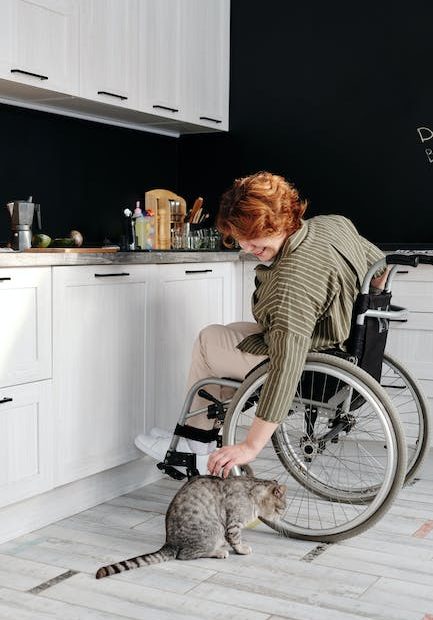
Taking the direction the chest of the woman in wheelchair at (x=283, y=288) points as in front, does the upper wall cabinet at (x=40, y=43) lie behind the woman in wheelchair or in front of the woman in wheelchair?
in front

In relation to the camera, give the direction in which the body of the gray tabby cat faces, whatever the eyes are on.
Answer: to the viewer's right

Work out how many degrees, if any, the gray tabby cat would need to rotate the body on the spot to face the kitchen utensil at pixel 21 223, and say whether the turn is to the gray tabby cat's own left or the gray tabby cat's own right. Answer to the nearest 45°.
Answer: approximately 135° to the gray tabby cat's own left

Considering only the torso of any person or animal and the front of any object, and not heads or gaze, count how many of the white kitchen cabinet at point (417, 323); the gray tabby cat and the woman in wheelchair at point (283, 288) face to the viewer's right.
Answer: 1

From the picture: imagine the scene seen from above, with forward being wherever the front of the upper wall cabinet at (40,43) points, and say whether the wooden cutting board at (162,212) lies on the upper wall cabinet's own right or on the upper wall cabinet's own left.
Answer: on the upper wall cabinet's own left

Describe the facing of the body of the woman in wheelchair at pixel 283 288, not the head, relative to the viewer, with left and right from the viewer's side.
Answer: facing to the left of the viewer

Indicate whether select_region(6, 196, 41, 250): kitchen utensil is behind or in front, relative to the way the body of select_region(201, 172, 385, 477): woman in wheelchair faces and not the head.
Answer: in front

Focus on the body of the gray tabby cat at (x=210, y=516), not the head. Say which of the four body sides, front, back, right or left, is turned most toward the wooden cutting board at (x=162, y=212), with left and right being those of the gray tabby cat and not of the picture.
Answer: left
